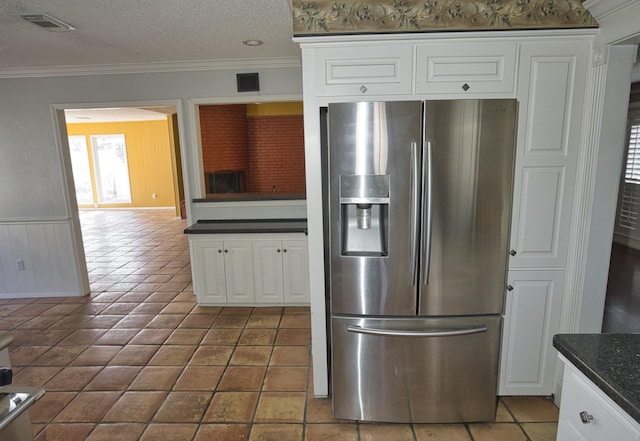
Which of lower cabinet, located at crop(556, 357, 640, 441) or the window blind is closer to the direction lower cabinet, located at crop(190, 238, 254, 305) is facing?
the lower cabinet

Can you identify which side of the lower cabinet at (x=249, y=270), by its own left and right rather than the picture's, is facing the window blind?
left

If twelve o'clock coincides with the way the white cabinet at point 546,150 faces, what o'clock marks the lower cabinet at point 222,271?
The lower cabinet is roughly at 3 o'clock from the white cabinet.

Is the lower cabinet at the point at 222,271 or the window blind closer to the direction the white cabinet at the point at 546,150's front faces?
the lower cabinet

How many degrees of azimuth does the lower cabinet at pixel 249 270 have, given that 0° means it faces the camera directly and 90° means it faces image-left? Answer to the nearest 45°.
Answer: approximately 0°

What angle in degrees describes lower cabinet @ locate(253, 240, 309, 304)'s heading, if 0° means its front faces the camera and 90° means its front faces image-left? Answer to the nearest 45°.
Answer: approximately 0°
